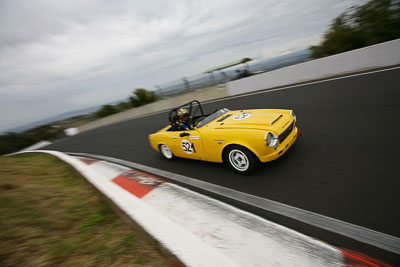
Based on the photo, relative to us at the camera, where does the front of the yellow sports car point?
facing the viewer and to the right of the viewer

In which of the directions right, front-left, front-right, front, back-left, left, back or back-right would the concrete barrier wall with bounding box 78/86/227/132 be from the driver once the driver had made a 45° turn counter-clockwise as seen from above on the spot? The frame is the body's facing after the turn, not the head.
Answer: left

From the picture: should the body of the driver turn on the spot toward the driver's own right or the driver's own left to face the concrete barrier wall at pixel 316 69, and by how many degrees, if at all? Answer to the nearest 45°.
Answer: approximately 90° to the driver's own left

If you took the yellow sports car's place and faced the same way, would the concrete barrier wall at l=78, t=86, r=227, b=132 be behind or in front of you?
behind

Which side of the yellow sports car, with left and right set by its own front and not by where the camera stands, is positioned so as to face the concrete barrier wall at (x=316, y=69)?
left
